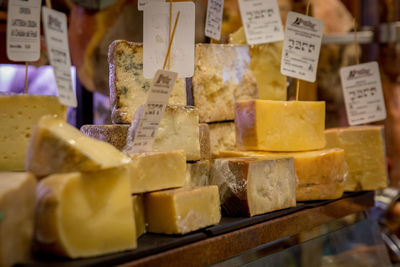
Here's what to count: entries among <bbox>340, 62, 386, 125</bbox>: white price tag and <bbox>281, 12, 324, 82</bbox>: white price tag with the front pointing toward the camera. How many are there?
2

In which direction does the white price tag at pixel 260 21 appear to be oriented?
toward the camera

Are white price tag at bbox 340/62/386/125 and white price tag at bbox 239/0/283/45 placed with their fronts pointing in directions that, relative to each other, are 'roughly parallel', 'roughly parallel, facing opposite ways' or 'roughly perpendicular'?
roughly parallel

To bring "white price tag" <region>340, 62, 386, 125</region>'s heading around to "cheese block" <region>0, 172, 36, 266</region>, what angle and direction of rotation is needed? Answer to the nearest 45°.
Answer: approximately 45° to its right

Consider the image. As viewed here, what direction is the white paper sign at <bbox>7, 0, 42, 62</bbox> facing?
toward the camera

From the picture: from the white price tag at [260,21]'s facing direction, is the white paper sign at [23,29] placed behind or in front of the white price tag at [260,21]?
in front

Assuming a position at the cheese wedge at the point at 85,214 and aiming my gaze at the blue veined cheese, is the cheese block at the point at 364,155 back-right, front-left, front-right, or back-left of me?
front-right

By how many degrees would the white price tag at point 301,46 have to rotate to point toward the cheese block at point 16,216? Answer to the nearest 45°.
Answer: approximately 45° to its right
